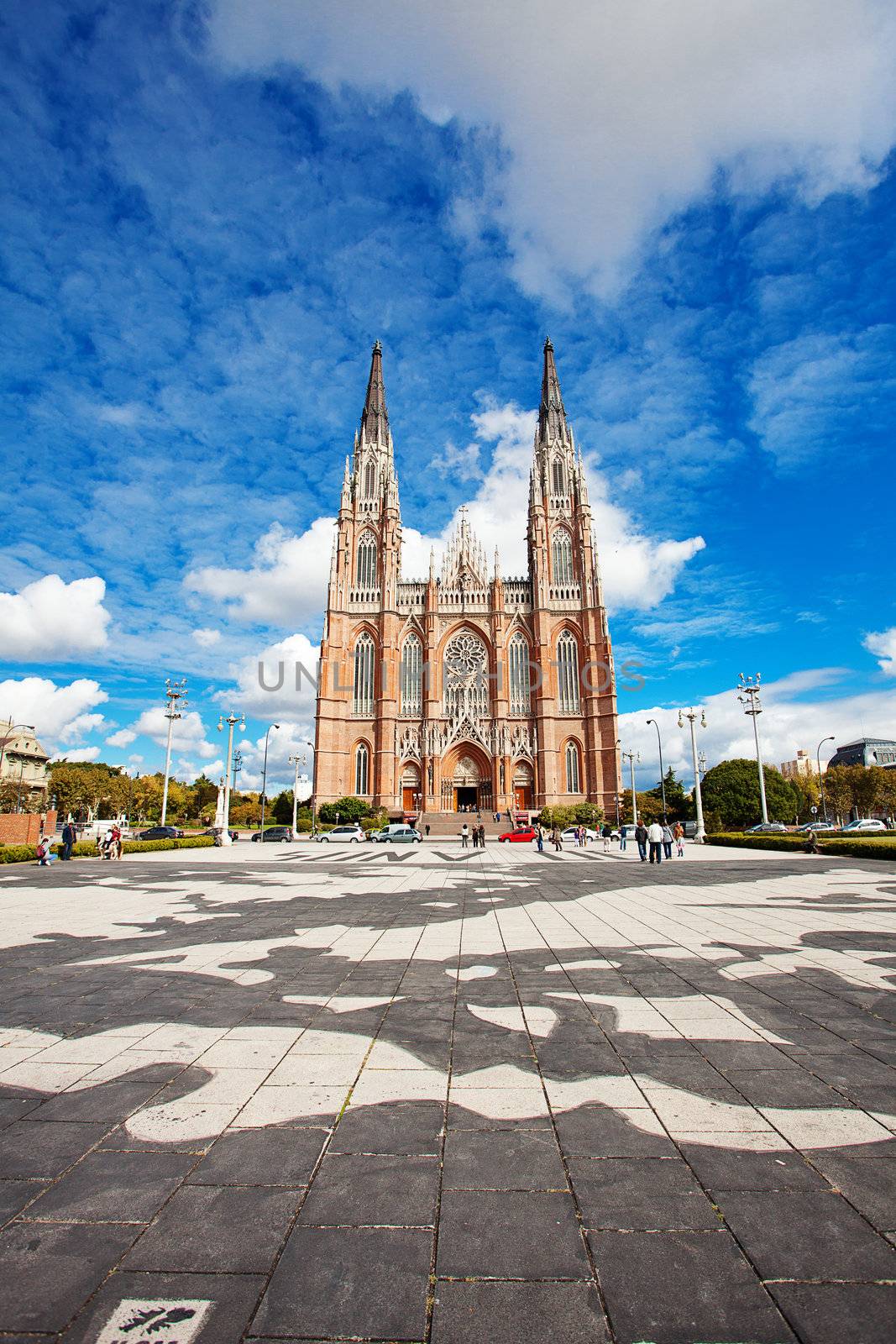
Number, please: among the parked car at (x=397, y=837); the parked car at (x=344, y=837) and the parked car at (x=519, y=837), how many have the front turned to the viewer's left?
3

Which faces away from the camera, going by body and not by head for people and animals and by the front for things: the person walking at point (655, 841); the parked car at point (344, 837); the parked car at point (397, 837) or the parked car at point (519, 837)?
the person walking

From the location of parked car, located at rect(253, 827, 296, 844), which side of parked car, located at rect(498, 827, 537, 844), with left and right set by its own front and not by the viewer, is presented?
front

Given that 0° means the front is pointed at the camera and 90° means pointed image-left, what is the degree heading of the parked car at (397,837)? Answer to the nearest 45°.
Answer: approximately 90°

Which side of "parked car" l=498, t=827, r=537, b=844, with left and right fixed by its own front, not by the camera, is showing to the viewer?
left

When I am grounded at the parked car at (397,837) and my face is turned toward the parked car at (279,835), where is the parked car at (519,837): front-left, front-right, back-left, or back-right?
back-right

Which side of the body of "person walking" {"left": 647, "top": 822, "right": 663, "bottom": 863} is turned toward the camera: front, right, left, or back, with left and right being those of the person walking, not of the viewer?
back

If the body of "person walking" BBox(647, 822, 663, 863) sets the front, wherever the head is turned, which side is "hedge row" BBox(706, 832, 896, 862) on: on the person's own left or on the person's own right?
on the person's own right

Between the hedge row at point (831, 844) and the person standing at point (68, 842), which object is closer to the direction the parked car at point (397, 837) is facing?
the person standing

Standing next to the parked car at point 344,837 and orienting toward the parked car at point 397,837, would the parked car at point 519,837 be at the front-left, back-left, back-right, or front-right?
front-left

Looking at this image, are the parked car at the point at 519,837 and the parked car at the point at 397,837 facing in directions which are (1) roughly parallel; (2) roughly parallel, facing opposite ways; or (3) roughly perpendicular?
roughly parallel

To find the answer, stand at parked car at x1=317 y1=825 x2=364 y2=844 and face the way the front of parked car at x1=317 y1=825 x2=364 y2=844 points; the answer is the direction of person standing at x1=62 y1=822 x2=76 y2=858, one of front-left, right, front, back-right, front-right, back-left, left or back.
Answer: front-left

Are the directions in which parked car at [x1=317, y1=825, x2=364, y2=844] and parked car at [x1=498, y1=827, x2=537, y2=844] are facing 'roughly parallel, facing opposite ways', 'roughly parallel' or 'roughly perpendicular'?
roughly parallel

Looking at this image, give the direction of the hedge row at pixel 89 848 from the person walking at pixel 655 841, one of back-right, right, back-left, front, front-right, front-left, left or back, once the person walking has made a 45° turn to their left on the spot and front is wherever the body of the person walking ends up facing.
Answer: front-left

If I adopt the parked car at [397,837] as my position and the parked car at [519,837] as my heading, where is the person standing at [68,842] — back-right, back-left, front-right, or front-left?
back-right
